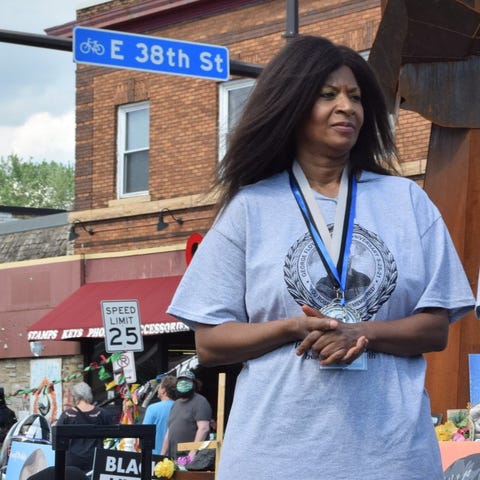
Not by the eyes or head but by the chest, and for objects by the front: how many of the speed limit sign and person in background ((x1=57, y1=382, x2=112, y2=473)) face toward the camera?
1

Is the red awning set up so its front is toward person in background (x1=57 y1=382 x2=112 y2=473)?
yes

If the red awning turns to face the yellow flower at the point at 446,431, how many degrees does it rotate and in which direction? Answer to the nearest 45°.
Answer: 0° — it already faces it

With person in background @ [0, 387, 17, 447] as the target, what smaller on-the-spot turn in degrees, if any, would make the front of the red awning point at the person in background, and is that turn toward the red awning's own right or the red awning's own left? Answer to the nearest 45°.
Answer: approximately 45° to the red awning's own right

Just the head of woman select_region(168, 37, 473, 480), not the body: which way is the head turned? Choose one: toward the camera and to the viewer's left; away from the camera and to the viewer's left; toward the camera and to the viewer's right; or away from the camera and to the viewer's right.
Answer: toward the camera and to the viewer's right

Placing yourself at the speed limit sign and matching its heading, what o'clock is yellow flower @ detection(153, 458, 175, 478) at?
The yellow flower is roughly at 12 o'clock from the speed limit sign.

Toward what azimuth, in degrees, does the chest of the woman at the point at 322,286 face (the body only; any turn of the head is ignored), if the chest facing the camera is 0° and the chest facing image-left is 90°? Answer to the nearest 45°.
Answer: approximately 0°

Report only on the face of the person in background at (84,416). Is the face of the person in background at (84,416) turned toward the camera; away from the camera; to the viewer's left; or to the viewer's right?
away from the camera

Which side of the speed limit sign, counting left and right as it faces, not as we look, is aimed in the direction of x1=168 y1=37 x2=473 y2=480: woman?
front

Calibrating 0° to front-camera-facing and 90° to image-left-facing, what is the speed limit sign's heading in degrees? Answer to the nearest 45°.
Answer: approximately 0°

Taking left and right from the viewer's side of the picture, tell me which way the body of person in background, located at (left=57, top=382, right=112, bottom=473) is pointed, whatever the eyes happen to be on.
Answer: facing away from the viewer
